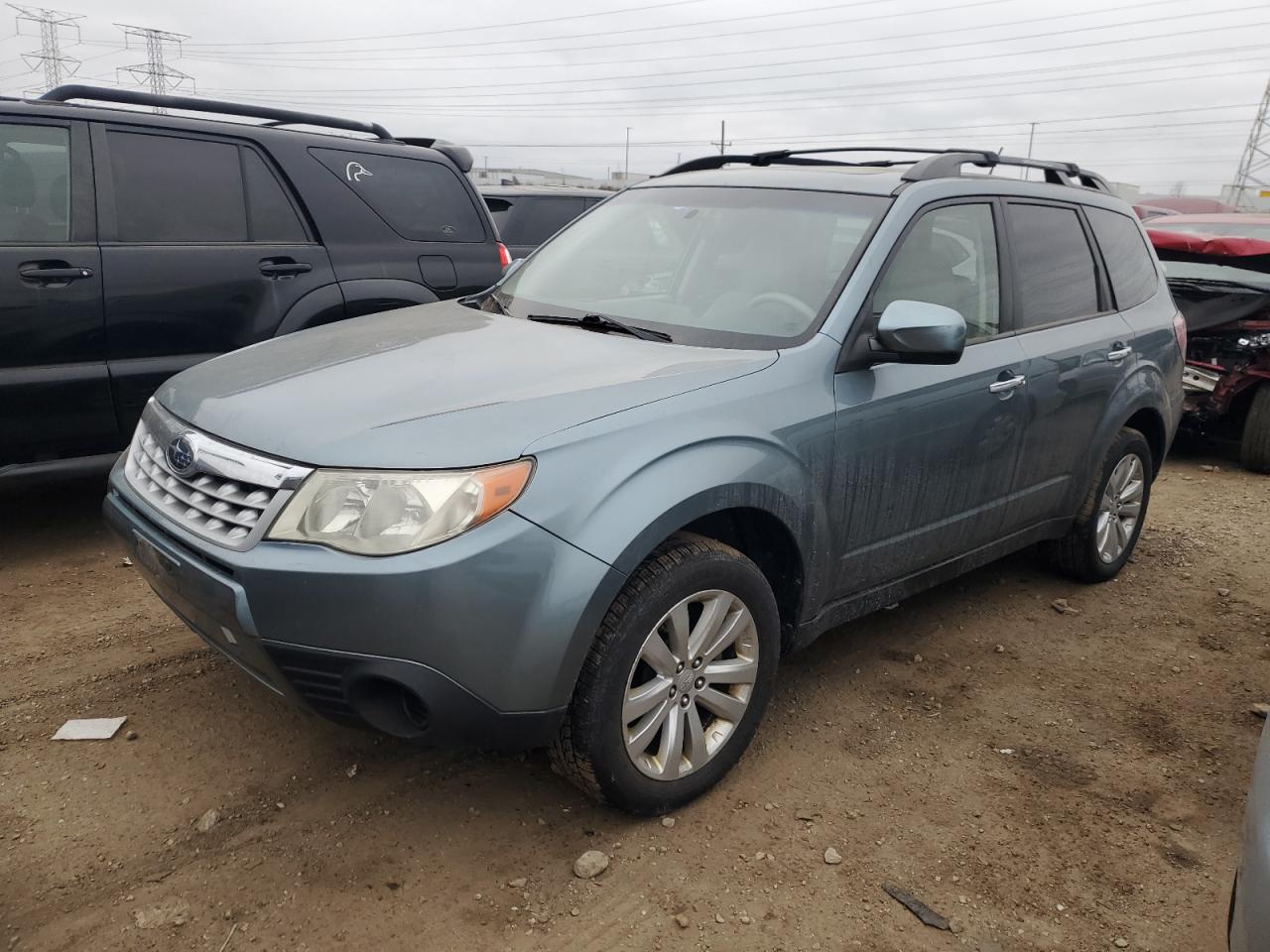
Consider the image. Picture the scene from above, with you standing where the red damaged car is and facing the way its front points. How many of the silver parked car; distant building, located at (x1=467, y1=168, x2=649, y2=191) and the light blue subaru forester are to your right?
1

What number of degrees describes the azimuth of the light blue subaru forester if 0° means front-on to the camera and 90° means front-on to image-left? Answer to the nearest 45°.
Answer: approximately 45°

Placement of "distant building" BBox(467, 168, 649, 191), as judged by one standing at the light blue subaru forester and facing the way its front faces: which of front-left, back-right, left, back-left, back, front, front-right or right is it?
back-right

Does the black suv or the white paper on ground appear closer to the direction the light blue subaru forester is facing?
the white paper on ground

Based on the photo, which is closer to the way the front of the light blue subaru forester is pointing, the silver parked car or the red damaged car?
the silver parked car

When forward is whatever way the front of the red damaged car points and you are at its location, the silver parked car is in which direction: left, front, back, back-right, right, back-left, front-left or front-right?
front-left

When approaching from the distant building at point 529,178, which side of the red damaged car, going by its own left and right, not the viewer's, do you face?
right

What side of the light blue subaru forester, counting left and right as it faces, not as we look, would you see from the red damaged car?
back

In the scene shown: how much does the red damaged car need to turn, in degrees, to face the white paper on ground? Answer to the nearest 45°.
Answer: approximately 45° to its left

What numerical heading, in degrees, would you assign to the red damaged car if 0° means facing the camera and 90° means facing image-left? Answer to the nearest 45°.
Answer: approximately 45°

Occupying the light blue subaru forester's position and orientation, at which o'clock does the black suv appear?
The black suv is roughly at 3 o'clock from the light blue subaru forester.

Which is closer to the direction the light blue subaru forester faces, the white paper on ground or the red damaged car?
the white paper on ground
